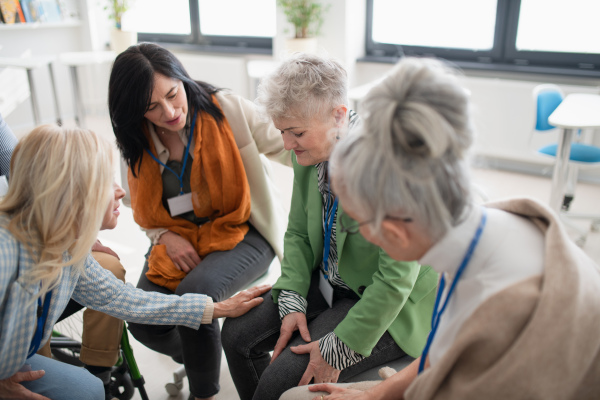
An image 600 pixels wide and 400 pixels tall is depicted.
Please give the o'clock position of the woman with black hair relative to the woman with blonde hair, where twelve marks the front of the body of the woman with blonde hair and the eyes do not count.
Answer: The woman with black hair is roughly at 10 o'clock from the woman with blonde hair.

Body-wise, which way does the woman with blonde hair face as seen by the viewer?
to the viewer's right

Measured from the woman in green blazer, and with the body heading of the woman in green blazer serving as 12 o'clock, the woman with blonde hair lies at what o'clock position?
The woman with blonde hair is roughly at 1 o'clock from the woman in green blazer.

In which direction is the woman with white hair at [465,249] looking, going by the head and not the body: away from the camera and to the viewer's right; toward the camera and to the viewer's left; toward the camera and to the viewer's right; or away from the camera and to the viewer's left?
away from the camera and to the viewer's left

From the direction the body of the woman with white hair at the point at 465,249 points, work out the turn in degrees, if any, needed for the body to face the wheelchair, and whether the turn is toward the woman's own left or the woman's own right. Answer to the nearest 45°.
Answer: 0° — they already face it

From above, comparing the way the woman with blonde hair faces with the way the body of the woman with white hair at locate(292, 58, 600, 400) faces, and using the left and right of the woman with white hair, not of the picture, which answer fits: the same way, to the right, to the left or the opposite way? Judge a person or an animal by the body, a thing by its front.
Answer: to the right

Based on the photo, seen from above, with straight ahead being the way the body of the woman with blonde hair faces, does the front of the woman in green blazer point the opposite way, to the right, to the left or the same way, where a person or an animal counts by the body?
the opposite way

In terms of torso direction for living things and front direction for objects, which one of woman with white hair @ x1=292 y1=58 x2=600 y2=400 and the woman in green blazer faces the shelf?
the woman with white hair

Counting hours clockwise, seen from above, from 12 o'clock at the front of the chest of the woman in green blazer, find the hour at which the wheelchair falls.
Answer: The wheelchair is roughly at 2 o'clock from the woman in green blazer.

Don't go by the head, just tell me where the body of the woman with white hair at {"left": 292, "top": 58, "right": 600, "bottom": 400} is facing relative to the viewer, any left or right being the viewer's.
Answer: facing away from the viewer and to the left of the viewer

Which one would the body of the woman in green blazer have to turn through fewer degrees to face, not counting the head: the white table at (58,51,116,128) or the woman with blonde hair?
the woman with blonde hair

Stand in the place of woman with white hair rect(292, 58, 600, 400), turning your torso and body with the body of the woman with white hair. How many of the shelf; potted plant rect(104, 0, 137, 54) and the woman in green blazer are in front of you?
3

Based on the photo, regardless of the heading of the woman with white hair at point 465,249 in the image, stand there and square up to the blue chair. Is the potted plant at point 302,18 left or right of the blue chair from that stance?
left

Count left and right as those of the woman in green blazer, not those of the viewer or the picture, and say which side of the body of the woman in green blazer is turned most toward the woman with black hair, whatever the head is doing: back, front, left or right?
right
